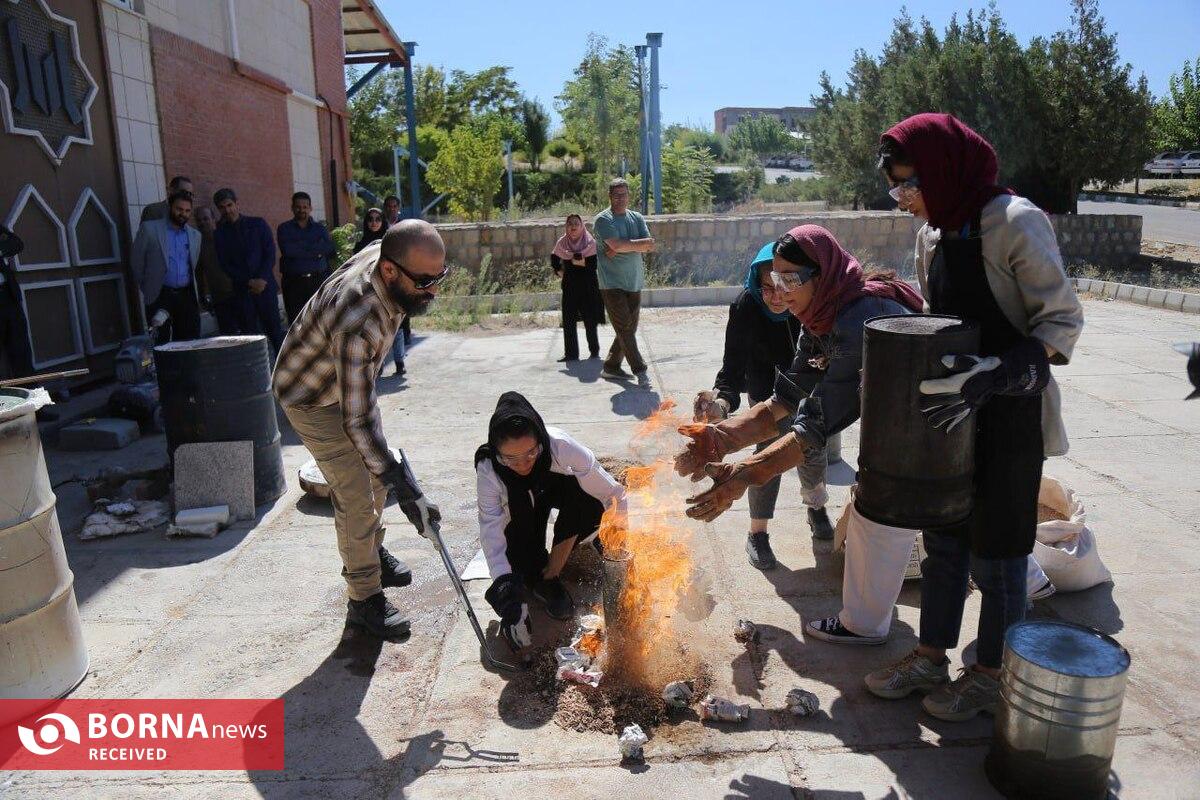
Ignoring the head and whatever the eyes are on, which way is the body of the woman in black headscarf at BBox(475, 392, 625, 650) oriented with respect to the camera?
toward the camera

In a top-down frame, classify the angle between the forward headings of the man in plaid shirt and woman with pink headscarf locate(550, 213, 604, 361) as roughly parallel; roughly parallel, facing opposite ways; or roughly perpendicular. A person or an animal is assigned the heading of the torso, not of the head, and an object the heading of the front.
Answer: roughly perpendicular

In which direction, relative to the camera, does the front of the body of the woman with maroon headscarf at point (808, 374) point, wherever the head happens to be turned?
to the viewer's left

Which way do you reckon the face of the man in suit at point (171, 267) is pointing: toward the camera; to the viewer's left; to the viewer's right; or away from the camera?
toward the camera

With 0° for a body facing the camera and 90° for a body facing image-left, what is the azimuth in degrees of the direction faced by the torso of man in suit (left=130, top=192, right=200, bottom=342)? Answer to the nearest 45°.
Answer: approximately 315°

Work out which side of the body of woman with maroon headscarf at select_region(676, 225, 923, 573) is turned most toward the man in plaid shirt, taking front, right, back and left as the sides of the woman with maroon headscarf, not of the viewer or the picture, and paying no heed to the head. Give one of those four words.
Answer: front

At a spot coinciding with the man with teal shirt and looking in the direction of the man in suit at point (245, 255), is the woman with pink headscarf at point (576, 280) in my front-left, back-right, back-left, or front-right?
front-right

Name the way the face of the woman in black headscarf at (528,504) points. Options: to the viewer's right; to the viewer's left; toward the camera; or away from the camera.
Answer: toward the camera

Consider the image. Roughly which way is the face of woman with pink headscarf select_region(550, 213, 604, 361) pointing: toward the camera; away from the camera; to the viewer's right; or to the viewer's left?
toward the camera

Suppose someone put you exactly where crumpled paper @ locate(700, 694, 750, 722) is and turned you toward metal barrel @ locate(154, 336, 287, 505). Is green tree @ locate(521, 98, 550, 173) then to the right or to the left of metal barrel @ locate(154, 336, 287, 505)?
right

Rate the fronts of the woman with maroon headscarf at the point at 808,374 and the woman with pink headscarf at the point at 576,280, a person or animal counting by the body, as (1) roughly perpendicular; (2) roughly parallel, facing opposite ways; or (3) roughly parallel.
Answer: roughly perpendicular

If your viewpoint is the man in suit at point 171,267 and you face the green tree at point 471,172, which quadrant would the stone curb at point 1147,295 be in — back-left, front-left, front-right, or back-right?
front-right

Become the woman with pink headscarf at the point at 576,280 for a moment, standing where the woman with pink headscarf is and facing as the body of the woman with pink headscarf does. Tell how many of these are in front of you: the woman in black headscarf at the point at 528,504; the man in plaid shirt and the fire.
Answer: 3

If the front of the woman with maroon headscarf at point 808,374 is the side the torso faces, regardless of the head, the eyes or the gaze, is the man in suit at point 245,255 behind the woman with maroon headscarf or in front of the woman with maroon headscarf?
in front

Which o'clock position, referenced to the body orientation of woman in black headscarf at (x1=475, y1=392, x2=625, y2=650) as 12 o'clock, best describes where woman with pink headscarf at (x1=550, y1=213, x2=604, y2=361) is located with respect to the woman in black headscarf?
The woman with pink headscarf is roughly at 6 o'clock from the woman in black headscarf.

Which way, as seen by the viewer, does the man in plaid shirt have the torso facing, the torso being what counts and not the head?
to the viewer's right

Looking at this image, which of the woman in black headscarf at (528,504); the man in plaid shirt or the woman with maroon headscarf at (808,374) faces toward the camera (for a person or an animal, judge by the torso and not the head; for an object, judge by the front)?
the woman in black headscarf

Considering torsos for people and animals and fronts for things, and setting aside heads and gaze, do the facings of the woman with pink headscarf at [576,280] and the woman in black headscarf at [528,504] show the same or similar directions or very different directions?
same or similar directions

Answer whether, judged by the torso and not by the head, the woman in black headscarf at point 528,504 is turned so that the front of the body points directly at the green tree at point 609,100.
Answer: no

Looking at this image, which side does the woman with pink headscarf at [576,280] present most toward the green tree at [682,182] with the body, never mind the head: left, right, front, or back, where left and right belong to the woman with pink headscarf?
back

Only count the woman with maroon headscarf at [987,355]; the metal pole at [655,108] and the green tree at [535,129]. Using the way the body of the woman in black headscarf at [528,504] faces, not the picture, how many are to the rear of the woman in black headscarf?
2

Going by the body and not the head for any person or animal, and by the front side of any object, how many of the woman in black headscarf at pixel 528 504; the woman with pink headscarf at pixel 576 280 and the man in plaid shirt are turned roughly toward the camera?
2
